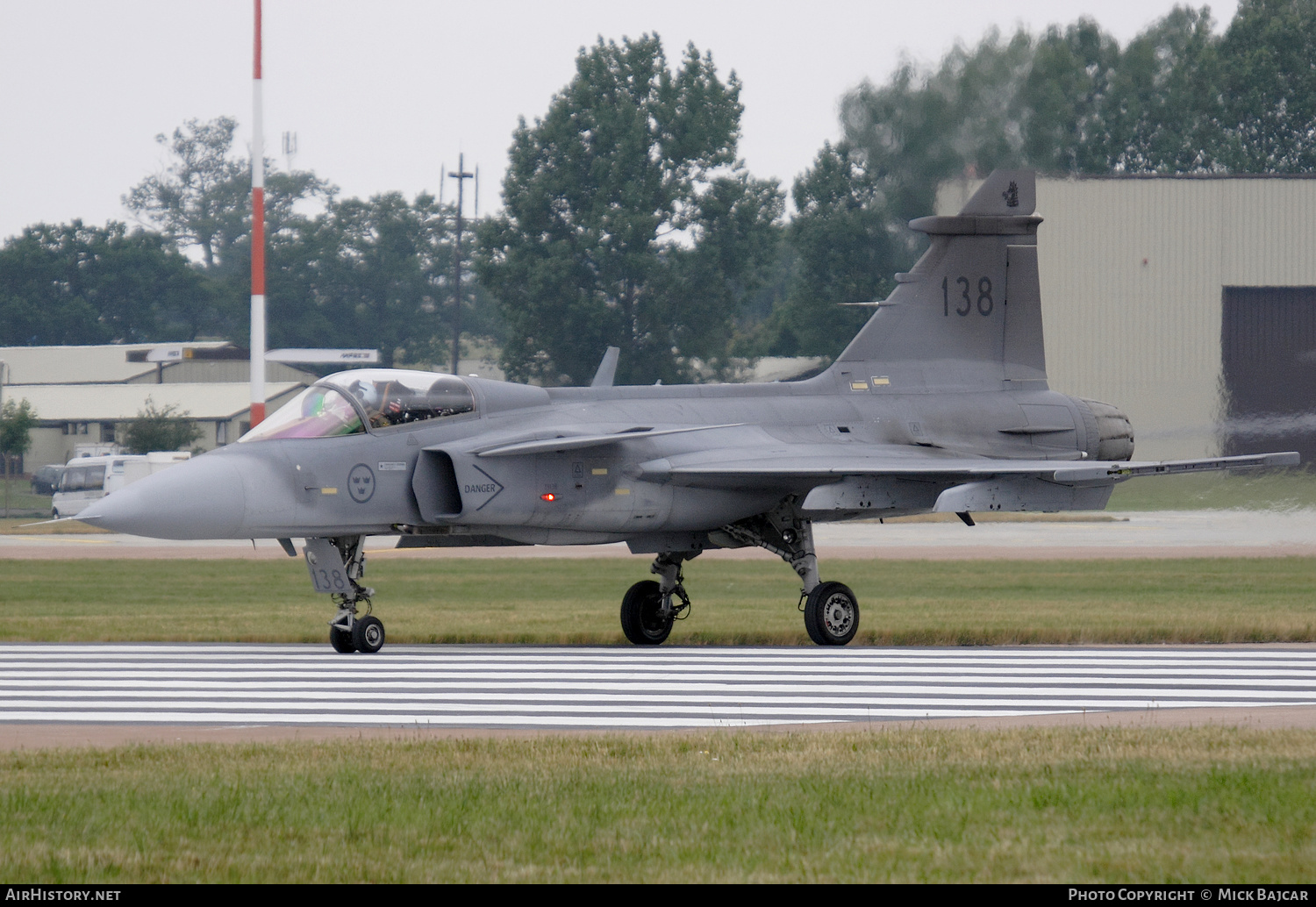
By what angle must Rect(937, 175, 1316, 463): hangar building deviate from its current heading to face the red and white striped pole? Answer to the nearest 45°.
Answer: approximately 90° to its right

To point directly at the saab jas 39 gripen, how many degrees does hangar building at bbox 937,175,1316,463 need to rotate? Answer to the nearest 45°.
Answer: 0° — it already faces it

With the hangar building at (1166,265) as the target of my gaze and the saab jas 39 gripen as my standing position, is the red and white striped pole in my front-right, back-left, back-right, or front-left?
front-left

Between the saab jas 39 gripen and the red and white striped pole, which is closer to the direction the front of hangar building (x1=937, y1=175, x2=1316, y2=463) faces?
the saab jas 39 gripen

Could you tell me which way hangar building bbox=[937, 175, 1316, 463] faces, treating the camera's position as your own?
facing the viewer

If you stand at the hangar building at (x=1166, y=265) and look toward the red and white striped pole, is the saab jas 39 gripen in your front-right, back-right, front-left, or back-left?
front-left

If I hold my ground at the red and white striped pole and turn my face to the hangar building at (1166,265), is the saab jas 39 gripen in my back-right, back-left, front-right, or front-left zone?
front-right
